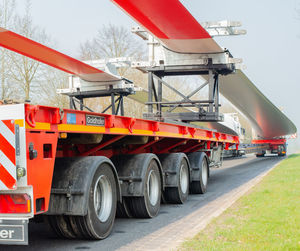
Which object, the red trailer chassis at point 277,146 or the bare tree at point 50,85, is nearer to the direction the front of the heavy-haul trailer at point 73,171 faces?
the red trailer chassis

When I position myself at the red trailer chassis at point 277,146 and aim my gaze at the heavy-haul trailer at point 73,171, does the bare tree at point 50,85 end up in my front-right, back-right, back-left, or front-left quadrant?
front-right

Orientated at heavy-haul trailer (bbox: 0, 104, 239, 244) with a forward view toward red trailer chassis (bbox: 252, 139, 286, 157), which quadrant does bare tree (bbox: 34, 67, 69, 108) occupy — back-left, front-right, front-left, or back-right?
front-left

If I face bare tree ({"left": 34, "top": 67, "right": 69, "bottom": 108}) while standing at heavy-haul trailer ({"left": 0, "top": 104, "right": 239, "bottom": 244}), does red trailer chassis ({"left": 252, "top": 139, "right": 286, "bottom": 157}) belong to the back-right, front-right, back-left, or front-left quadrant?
front-right

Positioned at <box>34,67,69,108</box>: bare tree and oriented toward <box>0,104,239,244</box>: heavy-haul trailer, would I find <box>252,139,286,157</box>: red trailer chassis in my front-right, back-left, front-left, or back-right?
back-left

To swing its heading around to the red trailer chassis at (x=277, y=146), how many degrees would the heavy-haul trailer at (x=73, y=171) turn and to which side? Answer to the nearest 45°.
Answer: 0° — it already faces it

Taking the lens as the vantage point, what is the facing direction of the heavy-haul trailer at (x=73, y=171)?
facing away from the viewer and to the right of the viewer

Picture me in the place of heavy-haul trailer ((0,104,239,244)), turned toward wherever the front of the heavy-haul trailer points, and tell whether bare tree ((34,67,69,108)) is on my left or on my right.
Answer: on my left
